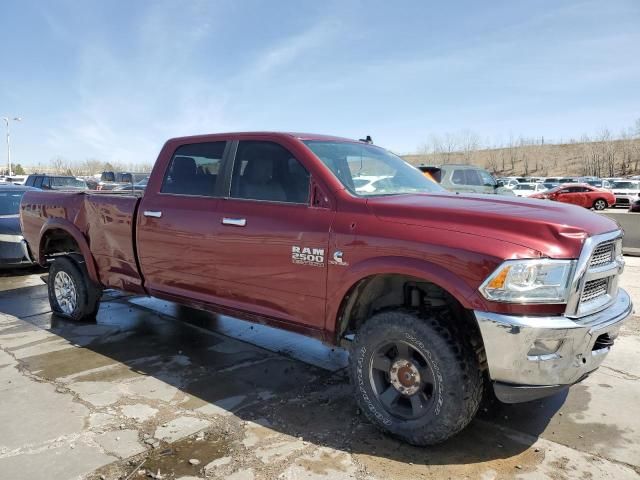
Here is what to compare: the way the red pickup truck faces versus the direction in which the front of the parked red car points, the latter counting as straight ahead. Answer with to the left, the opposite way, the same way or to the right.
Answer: the opposite way

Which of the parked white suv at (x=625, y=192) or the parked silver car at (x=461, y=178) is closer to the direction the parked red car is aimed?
the parked silver car

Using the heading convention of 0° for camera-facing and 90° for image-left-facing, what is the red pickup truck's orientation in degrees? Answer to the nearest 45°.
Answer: approximately 315°

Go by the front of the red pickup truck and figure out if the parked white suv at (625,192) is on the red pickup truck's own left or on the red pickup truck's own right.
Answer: on the red pickup truck's own left

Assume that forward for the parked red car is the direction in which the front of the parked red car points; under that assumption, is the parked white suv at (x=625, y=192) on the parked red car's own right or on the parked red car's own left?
on the parked red car's own right

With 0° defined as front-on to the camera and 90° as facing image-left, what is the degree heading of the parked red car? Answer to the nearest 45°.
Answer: approximately 90°

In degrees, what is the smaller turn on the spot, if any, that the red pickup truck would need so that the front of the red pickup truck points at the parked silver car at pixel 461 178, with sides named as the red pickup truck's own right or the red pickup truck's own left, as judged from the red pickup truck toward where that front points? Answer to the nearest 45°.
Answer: approximately 135° to the red pickup truck's own left

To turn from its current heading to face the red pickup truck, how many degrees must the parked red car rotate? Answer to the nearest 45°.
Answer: approximately 90° to its left

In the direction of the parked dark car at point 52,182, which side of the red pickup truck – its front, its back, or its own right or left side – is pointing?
back

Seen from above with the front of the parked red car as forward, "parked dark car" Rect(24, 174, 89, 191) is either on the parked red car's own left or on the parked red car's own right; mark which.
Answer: on the parked red car's own left

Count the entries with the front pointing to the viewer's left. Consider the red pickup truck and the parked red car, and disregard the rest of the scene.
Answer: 1

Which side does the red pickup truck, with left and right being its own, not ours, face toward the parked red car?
left

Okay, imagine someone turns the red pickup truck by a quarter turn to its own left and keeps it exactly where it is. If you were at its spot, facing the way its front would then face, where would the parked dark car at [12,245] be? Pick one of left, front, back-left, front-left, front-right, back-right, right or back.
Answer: left
